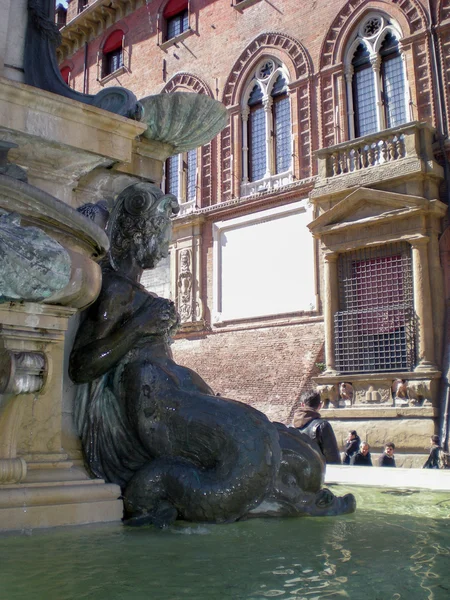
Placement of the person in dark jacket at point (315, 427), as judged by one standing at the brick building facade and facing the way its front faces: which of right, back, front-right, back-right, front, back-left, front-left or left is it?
front-left

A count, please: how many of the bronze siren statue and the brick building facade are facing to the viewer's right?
1

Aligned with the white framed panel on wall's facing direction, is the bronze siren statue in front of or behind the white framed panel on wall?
in front

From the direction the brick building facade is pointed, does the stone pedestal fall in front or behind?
in front

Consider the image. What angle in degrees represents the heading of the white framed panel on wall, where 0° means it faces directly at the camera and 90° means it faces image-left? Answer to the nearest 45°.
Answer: approximately 45°

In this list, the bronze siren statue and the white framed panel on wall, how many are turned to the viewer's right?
1

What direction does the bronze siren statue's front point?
to the viewer's right

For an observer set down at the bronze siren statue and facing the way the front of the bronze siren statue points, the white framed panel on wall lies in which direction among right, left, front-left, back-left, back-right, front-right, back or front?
left

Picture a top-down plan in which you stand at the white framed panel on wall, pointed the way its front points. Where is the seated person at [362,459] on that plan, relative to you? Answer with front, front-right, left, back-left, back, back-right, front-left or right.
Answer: front-left
